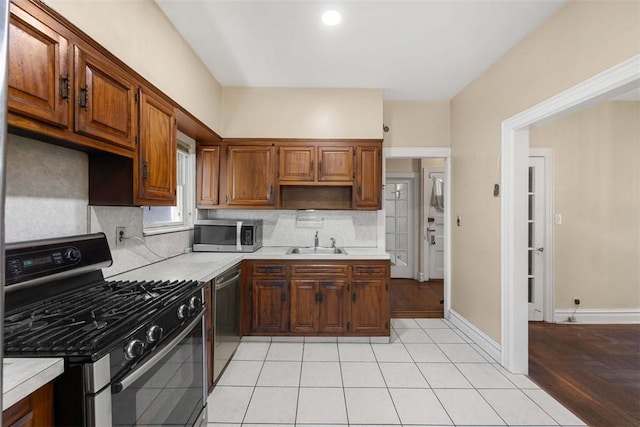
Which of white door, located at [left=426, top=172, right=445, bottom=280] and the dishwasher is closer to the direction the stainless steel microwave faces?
the dishwasher

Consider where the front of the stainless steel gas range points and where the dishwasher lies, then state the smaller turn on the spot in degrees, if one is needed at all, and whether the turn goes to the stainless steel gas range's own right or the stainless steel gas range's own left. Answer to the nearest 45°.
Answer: approximately 90° to the stainless steel gas range's own left

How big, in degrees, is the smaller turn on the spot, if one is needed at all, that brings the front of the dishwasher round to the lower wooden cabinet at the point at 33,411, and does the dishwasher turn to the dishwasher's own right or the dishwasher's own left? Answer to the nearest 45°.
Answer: approximately 90° to the dishwasher's own right

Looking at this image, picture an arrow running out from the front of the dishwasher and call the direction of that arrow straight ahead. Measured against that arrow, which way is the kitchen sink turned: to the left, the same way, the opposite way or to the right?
to the right

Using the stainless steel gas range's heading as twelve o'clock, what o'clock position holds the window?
The window is roughly at 8 o'clock from the stainless steel gas range.

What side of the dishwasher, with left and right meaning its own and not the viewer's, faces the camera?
right

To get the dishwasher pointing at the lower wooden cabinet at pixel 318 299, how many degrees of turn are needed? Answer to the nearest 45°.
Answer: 0° — it already faces it

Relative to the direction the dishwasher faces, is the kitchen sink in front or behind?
in front

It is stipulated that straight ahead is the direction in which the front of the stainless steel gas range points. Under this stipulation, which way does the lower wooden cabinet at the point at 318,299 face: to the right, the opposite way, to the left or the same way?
to the right

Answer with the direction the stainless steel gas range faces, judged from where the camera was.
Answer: facing the viewer and to the right of the viewer

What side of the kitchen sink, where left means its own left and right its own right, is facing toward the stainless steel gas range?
front

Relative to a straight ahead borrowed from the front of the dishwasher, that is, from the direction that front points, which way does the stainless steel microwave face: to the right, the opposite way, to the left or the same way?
to the right

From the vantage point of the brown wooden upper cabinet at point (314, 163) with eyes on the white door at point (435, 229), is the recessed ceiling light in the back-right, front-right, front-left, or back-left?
back-right
